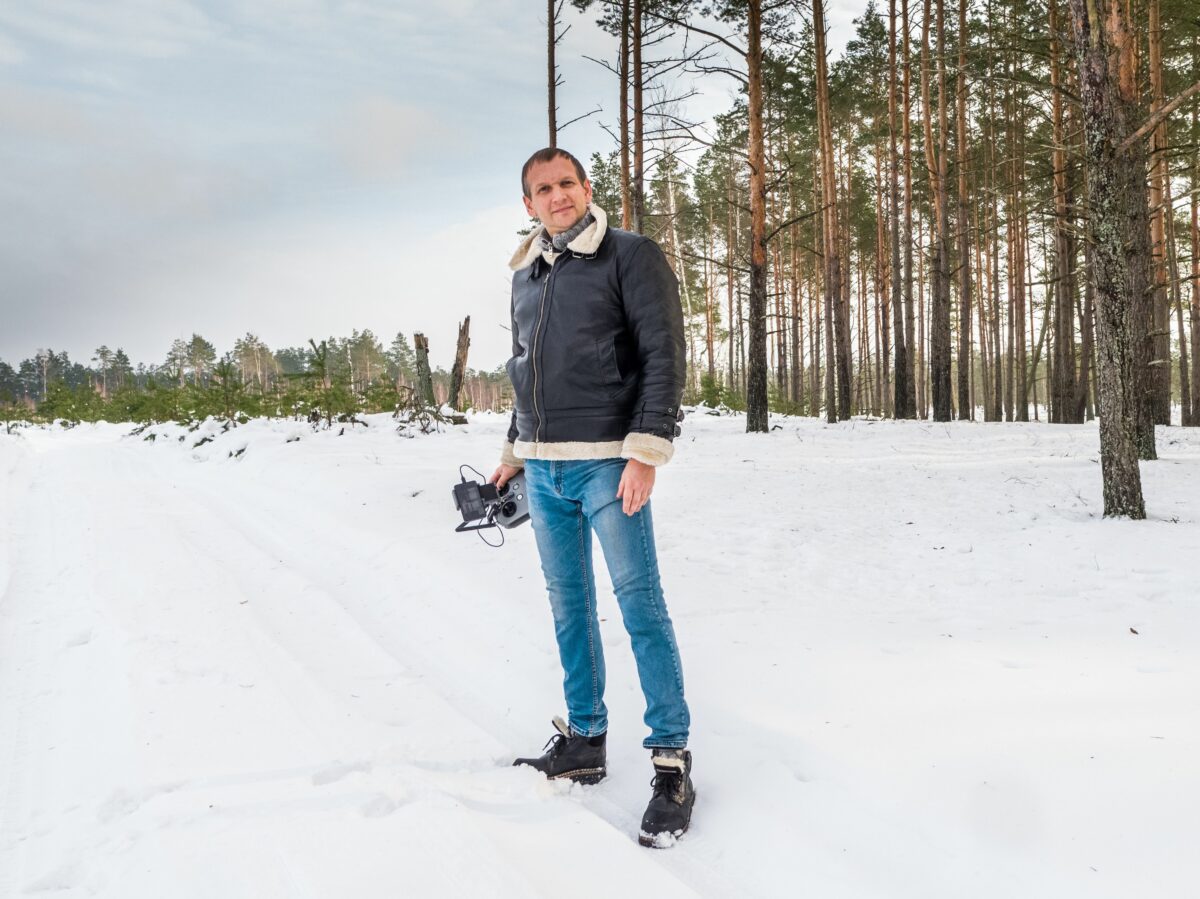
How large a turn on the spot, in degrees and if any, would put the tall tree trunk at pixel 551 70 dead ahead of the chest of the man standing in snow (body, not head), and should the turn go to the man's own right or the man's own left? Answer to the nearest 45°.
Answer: approximately 135° to the man's own right

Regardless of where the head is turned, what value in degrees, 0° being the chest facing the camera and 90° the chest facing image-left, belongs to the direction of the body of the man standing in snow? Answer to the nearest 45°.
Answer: approximately 45°

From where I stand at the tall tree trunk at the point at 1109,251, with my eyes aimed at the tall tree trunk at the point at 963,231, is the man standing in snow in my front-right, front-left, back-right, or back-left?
back-left

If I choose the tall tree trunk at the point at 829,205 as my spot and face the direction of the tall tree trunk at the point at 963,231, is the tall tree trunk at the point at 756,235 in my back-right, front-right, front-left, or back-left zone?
back-right

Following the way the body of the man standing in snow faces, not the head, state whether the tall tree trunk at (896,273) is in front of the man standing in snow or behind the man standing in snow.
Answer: behind

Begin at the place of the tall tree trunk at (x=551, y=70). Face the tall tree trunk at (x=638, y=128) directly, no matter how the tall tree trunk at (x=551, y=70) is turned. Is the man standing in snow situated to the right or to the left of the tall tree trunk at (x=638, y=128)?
right

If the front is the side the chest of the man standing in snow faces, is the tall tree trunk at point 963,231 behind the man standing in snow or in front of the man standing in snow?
behind

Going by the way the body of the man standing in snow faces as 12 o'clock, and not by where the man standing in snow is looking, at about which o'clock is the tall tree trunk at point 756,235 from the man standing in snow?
The tall tree trunk is roughly at 5 o'clock from the man standing in snow.

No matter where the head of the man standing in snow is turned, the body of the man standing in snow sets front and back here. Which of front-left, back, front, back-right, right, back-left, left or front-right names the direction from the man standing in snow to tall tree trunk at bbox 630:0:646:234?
back-right

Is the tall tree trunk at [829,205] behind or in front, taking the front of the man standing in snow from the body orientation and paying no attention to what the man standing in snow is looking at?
behind
